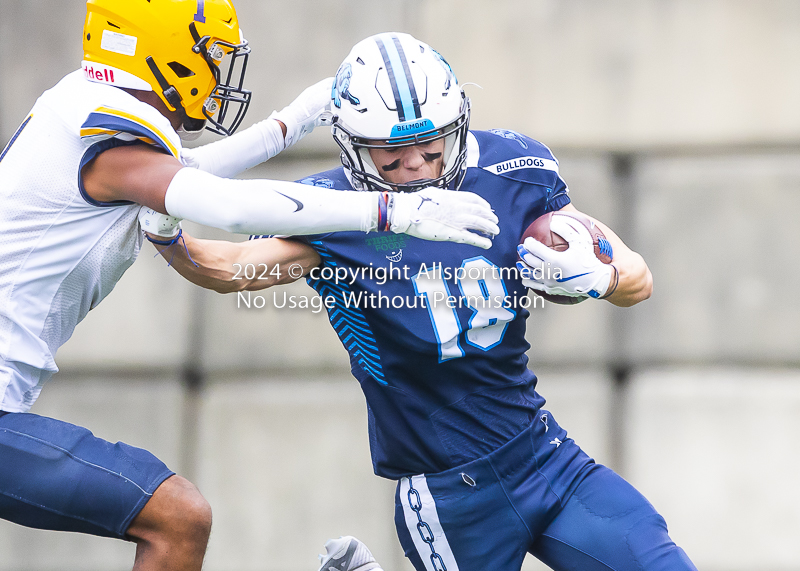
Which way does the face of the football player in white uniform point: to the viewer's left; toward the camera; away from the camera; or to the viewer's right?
to the viewer's right

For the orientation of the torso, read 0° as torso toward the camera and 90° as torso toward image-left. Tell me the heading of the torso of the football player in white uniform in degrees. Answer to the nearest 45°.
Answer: approximately 270°

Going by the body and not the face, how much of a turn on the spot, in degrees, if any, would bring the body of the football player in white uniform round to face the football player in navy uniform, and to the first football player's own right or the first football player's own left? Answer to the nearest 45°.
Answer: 0° — they already face them

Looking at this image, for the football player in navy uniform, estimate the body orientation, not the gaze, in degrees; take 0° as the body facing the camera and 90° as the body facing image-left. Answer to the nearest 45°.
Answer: approximately 315°

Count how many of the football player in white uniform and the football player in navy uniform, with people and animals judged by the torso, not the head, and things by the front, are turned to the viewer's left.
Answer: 0

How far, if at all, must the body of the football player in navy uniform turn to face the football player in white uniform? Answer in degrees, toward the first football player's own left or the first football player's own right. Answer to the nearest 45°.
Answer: approximately 135° to the first football player's own right
